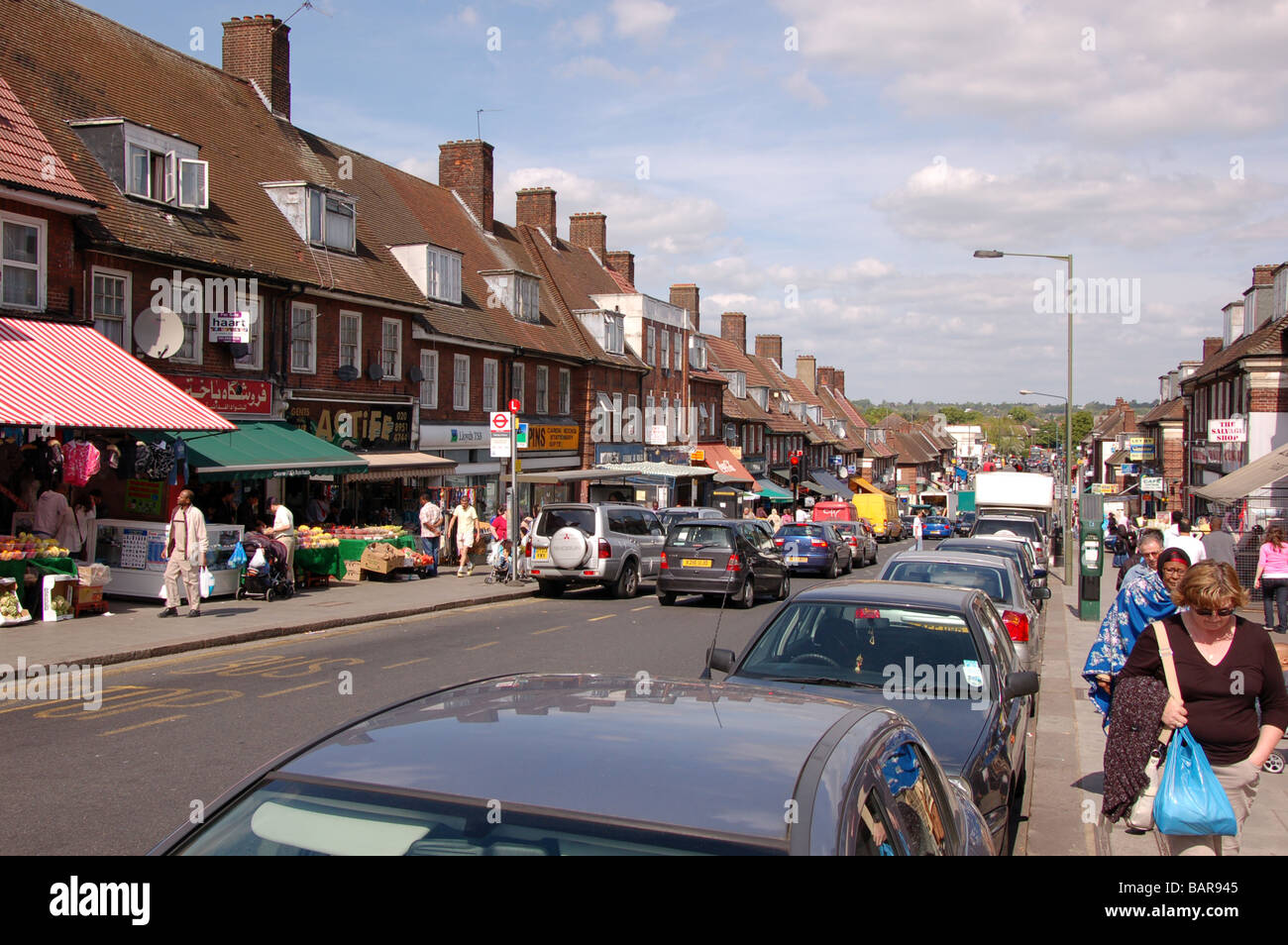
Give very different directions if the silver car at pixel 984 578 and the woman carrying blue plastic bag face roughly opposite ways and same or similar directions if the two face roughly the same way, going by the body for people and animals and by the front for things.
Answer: very different directions

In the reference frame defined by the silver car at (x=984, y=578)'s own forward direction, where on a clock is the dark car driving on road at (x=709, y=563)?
The dark car driving on road is roughly at 11 o'clock from the silver car.

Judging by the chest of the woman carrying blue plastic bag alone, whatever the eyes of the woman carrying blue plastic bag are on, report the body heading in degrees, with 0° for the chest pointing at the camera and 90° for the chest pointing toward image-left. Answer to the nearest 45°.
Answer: approximately 0°

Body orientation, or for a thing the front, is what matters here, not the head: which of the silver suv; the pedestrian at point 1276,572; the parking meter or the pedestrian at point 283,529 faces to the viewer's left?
the pedestrian at point 283,529

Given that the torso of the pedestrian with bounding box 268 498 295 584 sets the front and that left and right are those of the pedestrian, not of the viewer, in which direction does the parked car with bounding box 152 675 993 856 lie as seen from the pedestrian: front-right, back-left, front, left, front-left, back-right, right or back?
left

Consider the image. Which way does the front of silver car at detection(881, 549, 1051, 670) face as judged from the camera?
facing away from the viewer

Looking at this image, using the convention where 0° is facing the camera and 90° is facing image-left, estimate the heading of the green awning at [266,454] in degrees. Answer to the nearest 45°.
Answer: approximately 315°

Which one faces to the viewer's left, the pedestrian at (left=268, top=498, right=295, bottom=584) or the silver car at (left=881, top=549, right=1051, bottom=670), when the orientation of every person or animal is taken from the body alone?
the pedestrian

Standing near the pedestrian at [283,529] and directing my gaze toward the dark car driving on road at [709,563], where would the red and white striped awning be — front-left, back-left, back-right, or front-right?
back-right

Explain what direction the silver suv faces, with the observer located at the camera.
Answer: facing away from the viewer and to the right of the viewer

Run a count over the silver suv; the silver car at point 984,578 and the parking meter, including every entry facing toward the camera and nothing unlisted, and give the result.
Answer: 1
